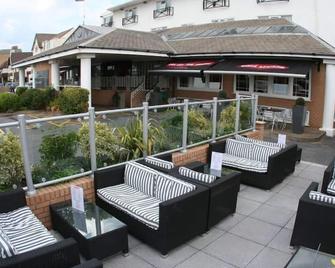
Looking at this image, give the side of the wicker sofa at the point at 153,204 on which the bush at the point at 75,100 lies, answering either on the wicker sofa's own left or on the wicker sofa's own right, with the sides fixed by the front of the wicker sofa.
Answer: on the wicker sofa's own right

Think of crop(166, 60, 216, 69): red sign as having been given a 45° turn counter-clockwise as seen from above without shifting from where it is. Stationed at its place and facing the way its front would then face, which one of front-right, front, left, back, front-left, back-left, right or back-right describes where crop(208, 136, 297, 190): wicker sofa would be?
front-right

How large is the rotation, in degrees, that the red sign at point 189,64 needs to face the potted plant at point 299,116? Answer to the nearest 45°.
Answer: approximately 45° to its left

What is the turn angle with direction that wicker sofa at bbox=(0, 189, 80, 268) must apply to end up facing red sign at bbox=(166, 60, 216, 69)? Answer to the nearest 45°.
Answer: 0° — it already faces it

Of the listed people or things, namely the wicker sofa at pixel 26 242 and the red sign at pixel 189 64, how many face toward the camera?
1

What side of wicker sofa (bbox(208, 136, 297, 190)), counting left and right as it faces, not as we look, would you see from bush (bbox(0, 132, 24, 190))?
front

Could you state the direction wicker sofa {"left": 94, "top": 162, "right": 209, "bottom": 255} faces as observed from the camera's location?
facing the viewer and to the left of the viewer

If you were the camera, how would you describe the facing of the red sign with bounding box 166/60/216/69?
facing the viewer

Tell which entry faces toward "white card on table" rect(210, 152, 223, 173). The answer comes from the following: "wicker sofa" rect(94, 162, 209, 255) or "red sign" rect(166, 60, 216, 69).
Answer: the red sign

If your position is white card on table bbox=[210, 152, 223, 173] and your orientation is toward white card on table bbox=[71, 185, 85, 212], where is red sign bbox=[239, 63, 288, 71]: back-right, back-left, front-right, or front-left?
back-right

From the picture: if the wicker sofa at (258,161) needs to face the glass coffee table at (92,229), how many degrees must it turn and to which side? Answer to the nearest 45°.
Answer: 0° — it already faces it

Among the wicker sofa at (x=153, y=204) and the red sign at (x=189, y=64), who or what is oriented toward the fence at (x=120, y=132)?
the red sign
